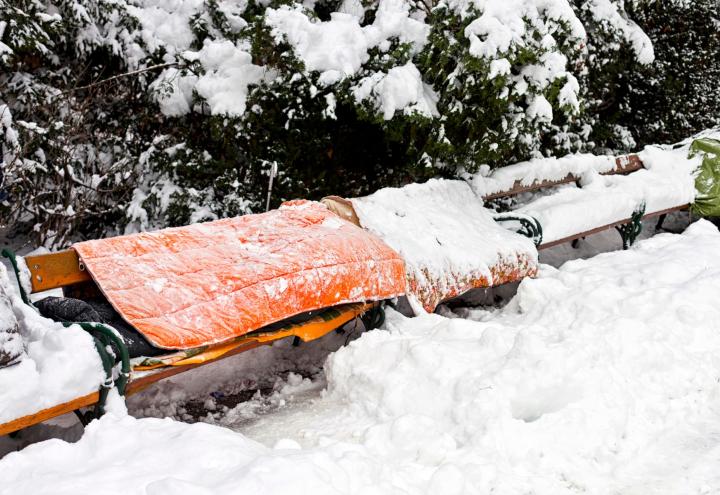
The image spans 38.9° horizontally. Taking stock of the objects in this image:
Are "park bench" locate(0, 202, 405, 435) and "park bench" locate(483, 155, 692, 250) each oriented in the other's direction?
no

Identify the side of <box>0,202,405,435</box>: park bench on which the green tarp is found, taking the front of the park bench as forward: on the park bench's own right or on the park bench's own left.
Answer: on the park bench's own left

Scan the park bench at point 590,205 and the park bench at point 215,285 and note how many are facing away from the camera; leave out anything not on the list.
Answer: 0

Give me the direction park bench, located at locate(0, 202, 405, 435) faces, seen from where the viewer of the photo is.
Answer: facing the viewer and to the right of the viewer

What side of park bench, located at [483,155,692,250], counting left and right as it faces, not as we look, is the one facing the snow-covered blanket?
right

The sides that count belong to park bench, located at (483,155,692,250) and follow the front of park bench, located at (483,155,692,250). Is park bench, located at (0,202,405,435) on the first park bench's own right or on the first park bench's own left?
on the first park bench's own right

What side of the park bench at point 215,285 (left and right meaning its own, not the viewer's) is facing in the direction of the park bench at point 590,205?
left
